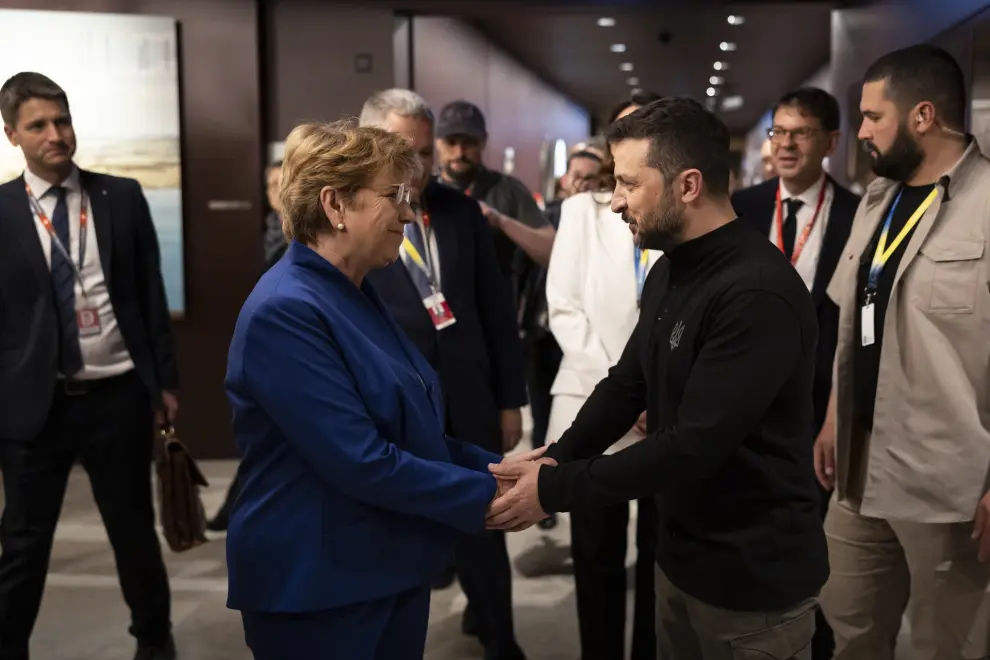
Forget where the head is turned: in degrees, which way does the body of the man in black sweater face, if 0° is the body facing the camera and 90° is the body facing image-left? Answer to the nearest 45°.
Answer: approximately 90°

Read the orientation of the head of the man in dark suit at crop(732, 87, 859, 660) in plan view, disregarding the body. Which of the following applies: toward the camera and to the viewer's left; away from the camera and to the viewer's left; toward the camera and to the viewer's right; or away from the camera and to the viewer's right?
toward the camera and to the viewer's left

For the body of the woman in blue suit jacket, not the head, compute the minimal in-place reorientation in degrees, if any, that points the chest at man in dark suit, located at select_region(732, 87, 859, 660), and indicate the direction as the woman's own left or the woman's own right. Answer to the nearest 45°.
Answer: approximately 45° to the woman's own left

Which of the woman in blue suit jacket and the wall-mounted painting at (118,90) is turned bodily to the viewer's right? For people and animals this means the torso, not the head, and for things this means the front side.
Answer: the woman in blue suit jacket

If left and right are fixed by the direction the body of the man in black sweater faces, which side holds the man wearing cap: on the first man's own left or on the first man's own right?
on the first man's own right

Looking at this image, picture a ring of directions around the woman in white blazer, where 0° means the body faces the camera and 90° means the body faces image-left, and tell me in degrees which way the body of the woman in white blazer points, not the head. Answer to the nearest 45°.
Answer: approximately 315°

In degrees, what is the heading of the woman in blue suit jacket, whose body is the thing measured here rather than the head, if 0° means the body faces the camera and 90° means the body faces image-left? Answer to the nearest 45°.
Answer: approximately 270°

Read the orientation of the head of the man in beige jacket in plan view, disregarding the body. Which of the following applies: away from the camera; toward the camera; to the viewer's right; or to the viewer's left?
to the viewer's left

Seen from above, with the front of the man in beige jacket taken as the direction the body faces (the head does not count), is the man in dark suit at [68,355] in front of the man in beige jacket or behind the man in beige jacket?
in front

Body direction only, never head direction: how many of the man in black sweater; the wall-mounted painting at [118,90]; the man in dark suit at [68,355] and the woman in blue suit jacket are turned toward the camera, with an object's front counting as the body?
2

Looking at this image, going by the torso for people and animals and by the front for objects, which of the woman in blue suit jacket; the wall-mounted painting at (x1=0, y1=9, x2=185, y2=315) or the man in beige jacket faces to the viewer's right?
the woman in blue suit jacket

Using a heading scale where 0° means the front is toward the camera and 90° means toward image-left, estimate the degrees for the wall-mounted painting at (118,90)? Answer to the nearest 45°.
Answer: approximately 0°
